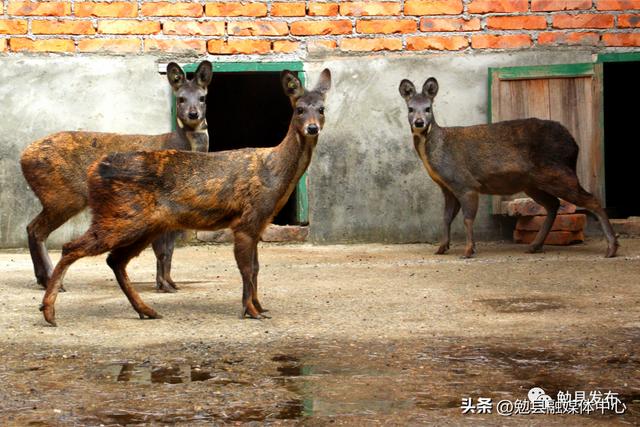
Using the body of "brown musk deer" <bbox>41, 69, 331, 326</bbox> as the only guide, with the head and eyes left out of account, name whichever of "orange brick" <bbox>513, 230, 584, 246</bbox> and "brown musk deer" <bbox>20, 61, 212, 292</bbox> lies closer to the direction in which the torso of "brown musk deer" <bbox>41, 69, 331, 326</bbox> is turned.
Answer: the orange brick

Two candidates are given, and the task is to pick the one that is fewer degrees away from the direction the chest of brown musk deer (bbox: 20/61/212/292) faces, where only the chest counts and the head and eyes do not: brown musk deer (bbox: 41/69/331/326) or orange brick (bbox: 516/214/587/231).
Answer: the orange brick

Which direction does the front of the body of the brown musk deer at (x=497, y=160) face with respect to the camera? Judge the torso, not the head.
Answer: to the viewer's left

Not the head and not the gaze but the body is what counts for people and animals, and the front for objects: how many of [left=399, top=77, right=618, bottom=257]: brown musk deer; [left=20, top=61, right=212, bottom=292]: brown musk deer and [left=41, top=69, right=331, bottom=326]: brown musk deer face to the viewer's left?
1

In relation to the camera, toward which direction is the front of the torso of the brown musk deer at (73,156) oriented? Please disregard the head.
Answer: to the viewer's right

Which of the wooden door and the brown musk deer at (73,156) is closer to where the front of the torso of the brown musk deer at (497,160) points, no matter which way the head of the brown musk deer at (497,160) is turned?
the brown musk deer

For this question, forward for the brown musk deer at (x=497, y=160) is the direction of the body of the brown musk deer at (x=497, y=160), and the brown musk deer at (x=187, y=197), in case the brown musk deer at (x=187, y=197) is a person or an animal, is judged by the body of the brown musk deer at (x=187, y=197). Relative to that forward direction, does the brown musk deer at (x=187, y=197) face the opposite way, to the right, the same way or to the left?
the opposite way

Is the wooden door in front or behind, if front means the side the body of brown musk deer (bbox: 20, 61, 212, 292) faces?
in front

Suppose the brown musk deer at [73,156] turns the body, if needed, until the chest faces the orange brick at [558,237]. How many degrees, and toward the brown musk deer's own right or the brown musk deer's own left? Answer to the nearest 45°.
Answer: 0° — it already faces it

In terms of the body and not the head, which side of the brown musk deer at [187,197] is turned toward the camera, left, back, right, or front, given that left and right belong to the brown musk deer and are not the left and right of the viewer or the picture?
right

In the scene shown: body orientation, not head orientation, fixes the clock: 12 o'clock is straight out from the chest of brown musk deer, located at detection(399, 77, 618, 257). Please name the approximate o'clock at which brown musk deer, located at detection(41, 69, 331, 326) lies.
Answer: brown musk deer, located at detection(41, 69, 331, 326) is roughly at 10 o'clock from brown musk deer, located at detection(399, 77, 618, 257).

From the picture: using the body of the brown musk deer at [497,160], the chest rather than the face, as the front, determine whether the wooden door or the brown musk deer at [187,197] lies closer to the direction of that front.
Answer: the brown musk deer

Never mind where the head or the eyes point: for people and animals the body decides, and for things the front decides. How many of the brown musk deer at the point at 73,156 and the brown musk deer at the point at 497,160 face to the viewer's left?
1

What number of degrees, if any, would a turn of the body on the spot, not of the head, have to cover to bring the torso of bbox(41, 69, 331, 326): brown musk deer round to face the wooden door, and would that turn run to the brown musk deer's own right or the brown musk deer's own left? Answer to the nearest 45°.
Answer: approximately 45° to the brown musk deer's own left
